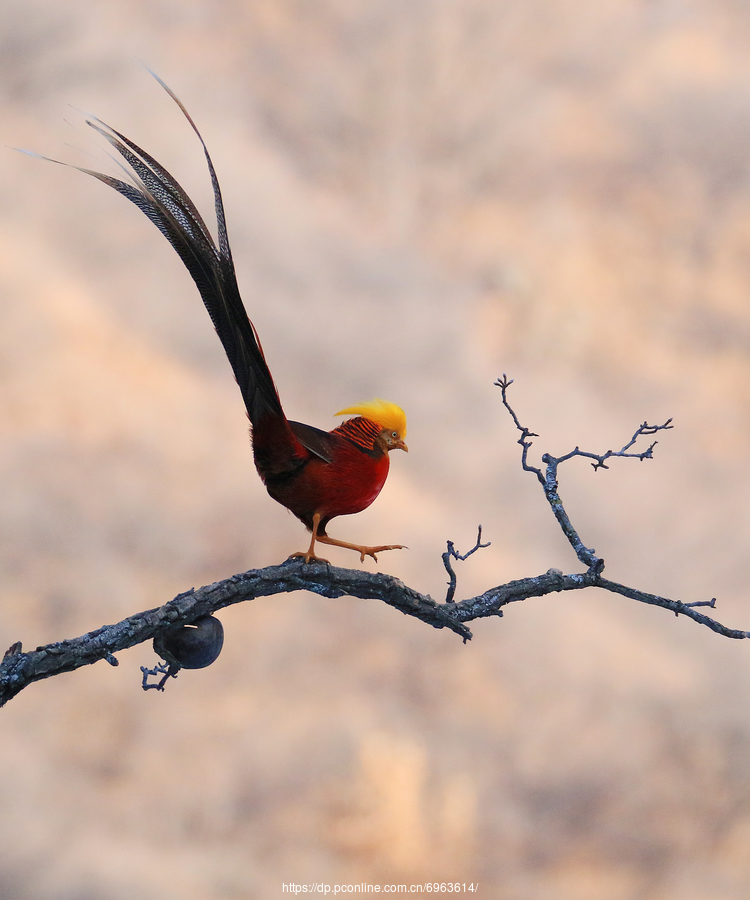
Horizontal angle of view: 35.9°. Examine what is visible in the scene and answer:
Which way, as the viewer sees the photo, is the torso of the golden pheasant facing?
to the viewer's right
